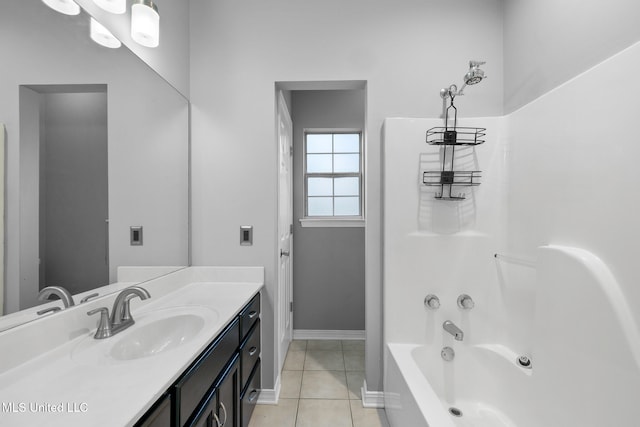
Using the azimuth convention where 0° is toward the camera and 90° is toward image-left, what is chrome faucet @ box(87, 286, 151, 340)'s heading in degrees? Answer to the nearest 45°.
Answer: approximately 315°

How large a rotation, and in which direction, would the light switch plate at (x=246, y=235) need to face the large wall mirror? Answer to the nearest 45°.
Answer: approximately 45° to its right

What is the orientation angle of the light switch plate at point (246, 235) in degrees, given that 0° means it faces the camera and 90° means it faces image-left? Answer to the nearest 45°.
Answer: approximately 0°

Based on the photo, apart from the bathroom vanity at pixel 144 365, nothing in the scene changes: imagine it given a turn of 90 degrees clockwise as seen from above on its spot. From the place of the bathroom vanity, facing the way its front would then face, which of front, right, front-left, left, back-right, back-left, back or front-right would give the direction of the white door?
back

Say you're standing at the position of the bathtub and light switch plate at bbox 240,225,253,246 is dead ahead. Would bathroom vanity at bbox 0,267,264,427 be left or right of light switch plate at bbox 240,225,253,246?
left

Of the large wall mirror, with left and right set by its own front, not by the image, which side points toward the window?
left

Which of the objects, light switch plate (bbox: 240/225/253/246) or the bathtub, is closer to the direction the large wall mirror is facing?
the bathtub

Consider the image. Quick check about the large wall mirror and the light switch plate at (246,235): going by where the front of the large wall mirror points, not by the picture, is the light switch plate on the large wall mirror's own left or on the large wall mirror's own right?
on the large wall mirror's own left
